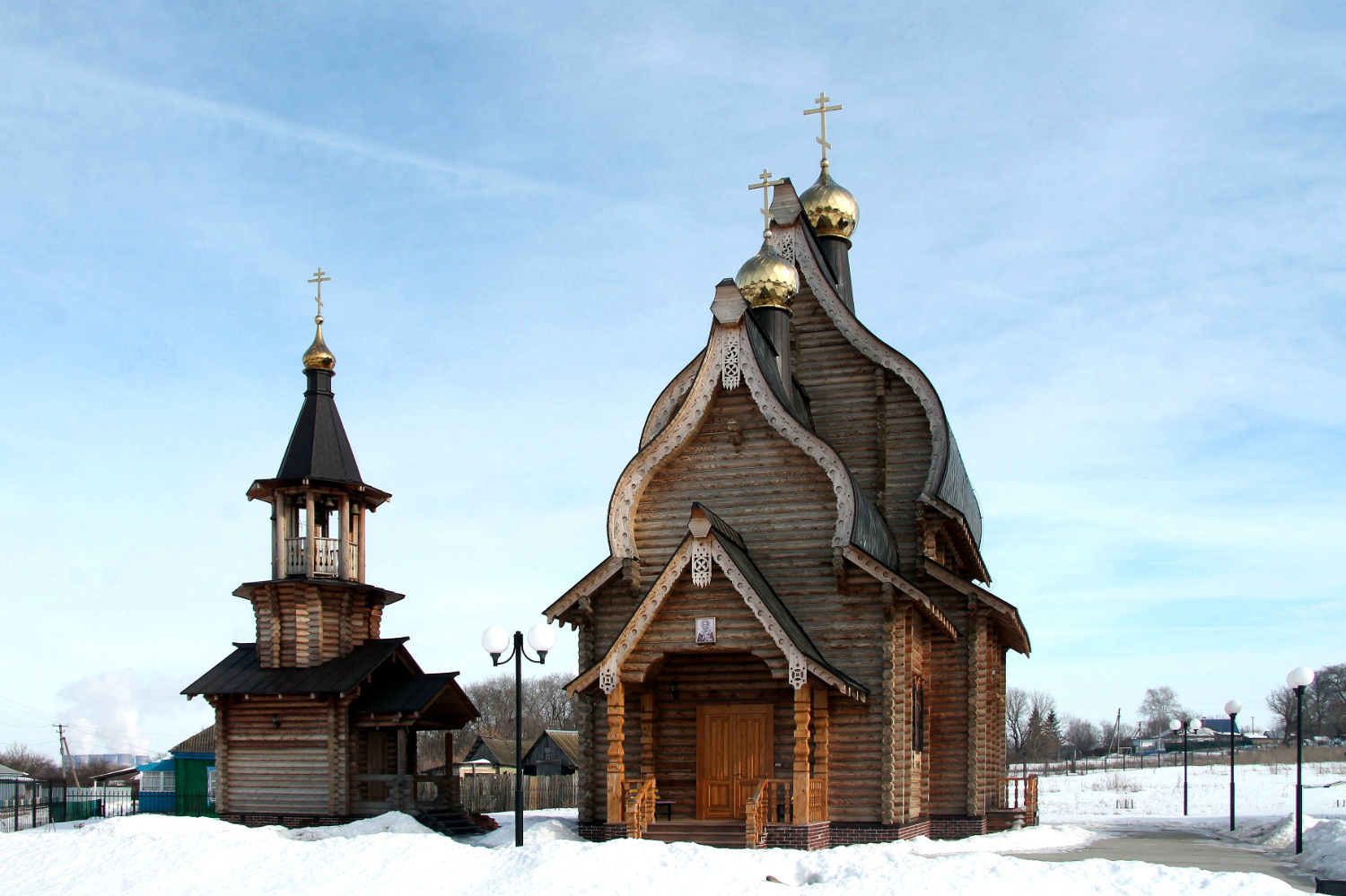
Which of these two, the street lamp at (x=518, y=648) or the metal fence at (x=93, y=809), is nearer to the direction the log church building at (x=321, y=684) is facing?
the street lamp

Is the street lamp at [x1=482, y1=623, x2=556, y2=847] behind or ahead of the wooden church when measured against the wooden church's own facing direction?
ahead

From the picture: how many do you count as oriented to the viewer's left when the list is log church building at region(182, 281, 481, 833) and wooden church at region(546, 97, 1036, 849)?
0

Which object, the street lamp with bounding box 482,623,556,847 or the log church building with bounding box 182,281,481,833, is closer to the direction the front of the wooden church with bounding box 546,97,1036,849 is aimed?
the street lamp

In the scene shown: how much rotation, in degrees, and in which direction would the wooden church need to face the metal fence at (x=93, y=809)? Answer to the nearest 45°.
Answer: approximately 135° to its right

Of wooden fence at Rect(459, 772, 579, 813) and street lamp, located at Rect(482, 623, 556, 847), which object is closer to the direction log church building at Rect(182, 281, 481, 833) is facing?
the street lamp

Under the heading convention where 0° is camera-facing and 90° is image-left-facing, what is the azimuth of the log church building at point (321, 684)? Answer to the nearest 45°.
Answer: approximately 315°

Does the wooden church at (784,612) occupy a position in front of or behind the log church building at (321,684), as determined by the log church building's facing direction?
in front

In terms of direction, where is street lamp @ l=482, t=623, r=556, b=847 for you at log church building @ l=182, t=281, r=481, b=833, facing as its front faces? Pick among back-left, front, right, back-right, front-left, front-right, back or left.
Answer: front-right
